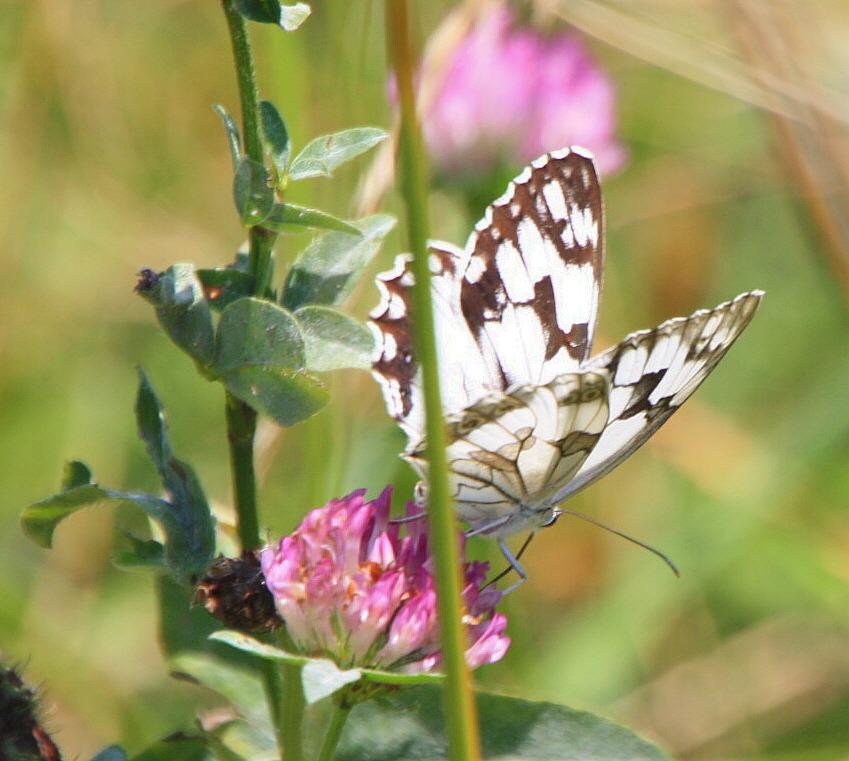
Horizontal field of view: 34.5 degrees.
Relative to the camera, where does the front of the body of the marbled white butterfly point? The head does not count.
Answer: to the viewer's right
